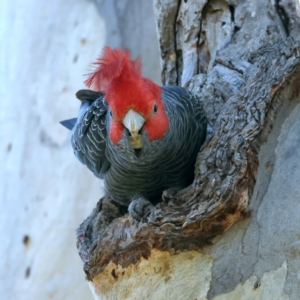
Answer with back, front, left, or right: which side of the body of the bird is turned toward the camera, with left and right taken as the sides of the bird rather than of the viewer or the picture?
front
